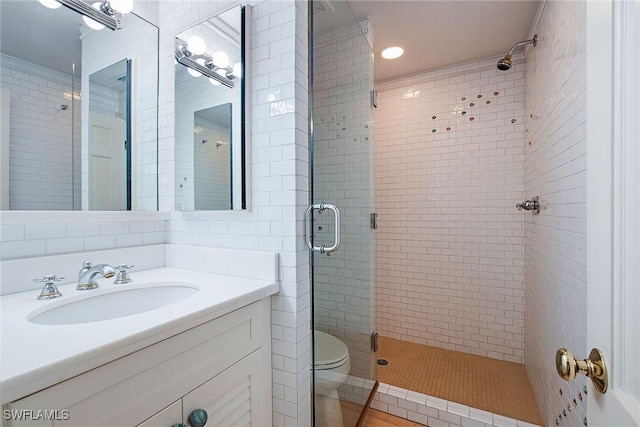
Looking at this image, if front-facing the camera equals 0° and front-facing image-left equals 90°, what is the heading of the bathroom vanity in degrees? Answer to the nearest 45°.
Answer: approximately 315°

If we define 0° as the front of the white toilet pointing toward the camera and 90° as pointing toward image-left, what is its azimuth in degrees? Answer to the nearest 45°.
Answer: approximately 270°

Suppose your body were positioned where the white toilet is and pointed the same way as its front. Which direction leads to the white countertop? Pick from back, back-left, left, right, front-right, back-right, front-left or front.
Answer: back-right

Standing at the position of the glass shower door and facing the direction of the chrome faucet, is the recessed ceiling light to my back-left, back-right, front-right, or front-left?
back-right

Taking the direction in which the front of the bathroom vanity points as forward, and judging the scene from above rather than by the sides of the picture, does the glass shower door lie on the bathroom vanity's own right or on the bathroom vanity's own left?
on the bathroom vanity's own left

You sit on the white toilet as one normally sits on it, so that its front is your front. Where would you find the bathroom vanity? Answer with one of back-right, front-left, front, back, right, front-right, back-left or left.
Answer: back-right

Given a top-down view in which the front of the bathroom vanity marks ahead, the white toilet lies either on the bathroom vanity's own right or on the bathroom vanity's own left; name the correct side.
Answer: on the bathroom vanity's own left
